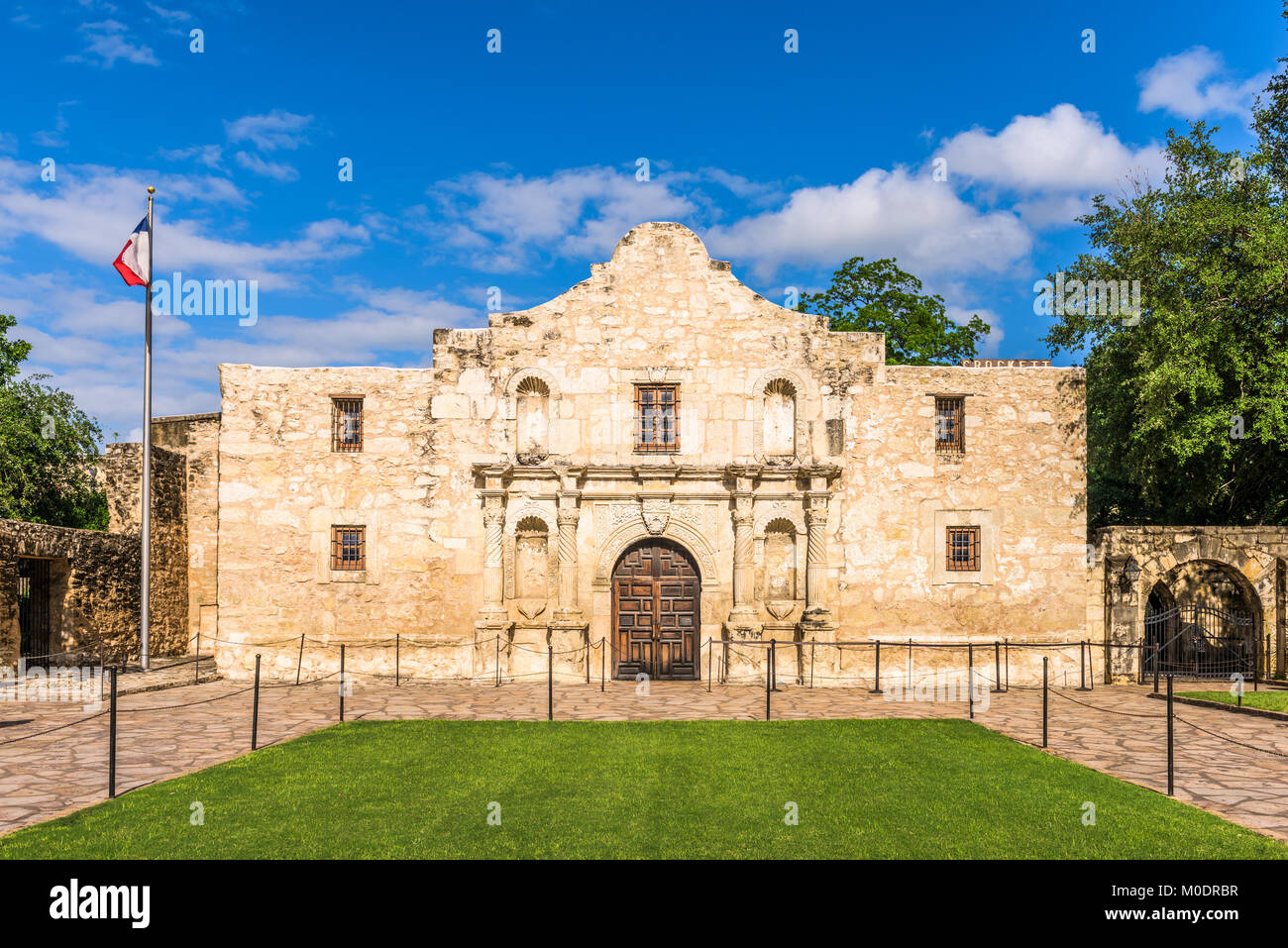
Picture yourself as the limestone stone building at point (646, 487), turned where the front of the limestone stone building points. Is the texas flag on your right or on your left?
on your right

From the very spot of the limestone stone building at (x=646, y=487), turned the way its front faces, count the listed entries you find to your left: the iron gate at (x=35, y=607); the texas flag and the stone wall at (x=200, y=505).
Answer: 0

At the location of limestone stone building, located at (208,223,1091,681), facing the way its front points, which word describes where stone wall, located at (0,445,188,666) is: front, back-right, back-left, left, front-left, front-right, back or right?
right

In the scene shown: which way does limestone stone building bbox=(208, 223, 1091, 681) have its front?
toward the camera

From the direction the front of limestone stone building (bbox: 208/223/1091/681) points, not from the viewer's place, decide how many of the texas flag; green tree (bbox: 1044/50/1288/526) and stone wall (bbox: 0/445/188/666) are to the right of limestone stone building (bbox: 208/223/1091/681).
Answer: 2

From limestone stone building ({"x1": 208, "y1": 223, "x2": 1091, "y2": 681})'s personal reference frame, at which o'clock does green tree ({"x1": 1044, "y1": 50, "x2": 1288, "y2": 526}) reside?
The green tree is roughly at 9 o'clock from the limestone stone building.

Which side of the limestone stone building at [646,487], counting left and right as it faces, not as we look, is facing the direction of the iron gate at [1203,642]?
left

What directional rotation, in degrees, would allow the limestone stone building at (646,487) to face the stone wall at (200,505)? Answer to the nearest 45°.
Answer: approximately 90° to its right

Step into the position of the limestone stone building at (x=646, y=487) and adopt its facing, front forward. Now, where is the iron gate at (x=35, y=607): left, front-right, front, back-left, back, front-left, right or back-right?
right

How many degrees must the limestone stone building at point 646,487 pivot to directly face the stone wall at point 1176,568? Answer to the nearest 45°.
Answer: approximately 90° to its left

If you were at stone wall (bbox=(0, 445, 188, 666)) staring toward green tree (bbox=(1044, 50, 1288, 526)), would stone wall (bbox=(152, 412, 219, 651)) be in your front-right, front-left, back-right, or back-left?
front-left

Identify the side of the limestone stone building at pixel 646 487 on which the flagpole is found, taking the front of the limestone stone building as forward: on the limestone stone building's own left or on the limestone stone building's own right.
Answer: on the limestone stone building's own right
